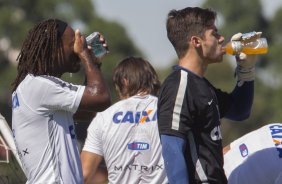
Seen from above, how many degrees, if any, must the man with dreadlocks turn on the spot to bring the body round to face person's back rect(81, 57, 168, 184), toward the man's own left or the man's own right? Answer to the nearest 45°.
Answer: approximately 45° to the man's own left

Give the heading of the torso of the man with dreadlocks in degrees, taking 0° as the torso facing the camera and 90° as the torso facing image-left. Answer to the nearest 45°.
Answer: approximately 270°

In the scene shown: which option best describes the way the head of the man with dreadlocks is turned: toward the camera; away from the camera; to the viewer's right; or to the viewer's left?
to the viewer's right
